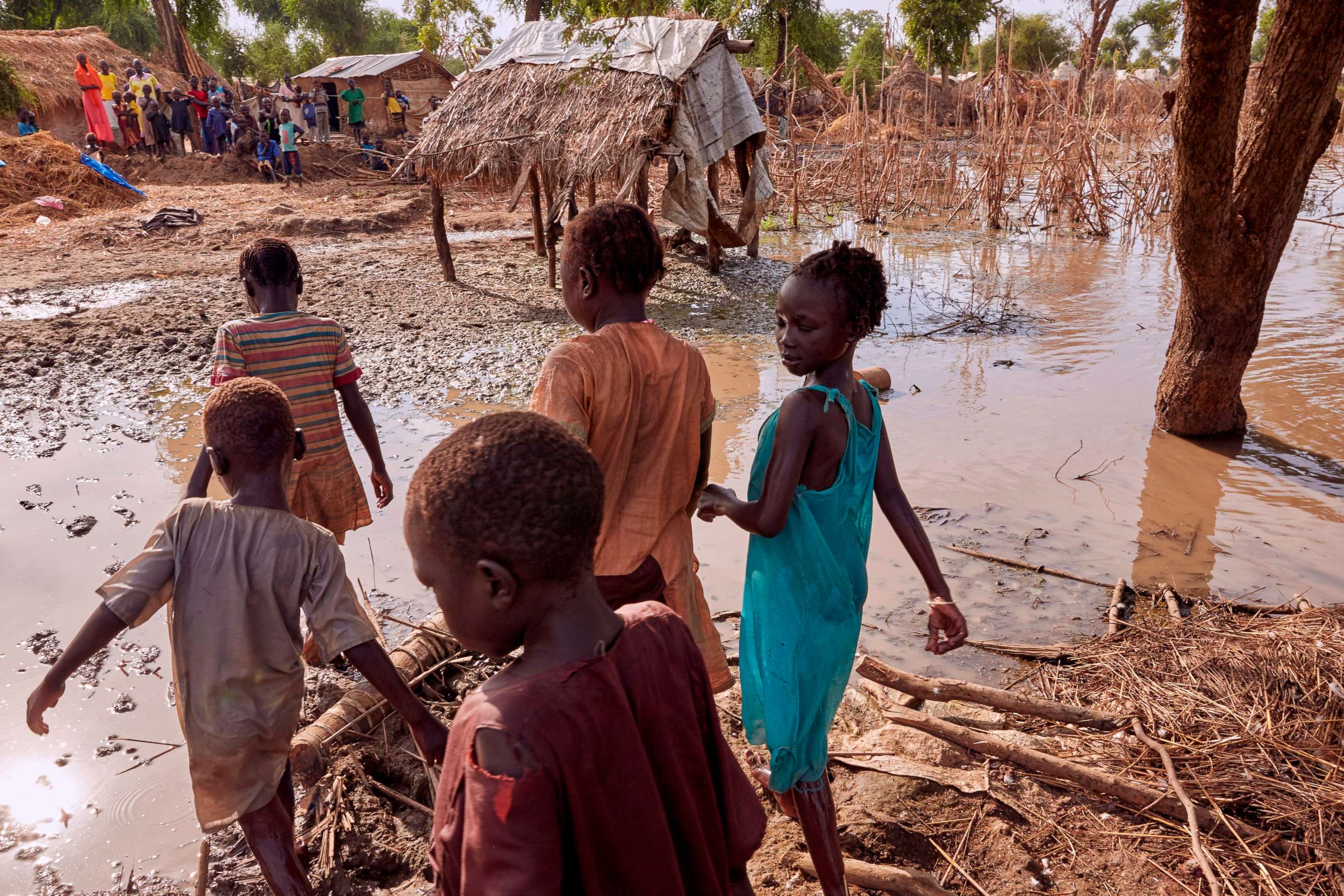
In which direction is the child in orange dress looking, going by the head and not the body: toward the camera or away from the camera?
away from the camera

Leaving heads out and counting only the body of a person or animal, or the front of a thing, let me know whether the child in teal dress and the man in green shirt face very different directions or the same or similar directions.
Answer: very different directions

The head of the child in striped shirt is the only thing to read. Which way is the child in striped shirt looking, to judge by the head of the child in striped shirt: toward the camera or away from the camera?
away from the camera

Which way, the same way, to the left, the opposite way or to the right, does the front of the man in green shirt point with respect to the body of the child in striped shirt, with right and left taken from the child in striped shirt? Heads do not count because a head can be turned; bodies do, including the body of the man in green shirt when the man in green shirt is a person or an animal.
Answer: the opposite way

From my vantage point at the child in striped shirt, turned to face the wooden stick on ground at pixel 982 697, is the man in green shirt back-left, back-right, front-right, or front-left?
back-left

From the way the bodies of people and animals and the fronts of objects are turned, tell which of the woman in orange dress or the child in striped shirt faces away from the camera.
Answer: the child in striped shirt

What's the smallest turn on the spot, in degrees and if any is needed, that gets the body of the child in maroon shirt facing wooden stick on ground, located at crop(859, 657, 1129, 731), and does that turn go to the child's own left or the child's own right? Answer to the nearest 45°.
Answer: approximately 90° to the child's own right

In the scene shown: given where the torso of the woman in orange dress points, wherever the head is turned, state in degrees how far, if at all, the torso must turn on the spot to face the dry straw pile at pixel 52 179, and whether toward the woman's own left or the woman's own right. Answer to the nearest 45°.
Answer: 0° — they already face it

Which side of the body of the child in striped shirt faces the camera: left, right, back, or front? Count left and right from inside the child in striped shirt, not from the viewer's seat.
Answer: back

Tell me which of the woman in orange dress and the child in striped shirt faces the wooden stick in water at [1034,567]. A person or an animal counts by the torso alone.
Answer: the woman in orange dress

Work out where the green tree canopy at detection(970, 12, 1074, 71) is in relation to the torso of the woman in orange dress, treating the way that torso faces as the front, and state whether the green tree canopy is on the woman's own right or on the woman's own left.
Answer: on the woman's own left

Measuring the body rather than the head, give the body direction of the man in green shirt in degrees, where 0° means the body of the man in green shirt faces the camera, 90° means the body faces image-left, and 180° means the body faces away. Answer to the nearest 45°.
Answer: approximately 0°

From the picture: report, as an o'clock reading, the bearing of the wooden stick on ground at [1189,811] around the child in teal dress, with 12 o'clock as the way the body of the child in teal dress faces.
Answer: The wooden stick on ground is roughly at 4 o'clock from the child in teal dress.

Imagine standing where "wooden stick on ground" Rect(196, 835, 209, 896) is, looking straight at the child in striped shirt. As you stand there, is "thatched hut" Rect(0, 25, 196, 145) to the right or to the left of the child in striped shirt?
left
